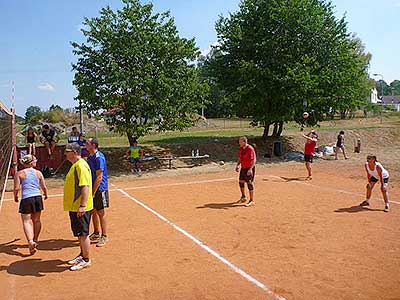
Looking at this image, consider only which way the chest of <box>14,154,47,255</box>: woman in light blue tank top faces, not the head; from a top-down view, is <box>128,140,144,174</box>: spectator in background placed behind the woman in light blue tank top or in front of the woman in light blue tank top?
in front

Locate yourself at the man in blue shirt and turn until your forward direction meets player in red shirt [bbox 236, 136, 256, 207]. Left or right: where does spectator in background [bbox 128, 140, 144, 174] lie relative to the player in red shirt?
left

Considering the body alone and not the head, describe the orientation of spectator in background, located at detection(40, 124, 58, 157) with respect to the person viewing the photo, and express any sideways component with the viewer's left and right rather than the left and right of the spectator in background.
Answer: facing the viewer

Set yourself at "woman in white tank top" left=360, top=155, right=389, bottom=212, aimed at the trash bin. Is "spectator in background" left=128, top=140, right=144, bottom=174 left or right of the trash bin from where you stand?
left

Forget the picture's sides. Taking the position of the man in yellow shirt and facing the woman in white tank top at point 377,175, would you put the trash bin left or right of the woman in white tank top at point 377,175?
left

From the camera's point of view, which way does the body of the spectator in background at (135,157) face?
toward the camera

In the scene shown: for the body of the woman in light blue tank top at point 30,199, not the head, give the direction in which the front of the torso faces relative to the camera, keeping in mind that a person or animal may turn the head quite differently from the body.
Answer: away from the camera

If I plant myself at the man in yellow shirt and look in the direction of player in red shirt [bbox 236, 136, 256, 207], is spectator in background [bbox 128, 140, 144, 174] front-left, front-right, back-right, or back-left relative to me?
front-left

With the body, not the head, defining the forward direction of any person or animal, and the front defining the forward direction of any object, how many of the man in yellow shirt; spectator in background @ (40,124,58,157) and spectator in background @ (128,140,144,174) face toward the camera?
2
